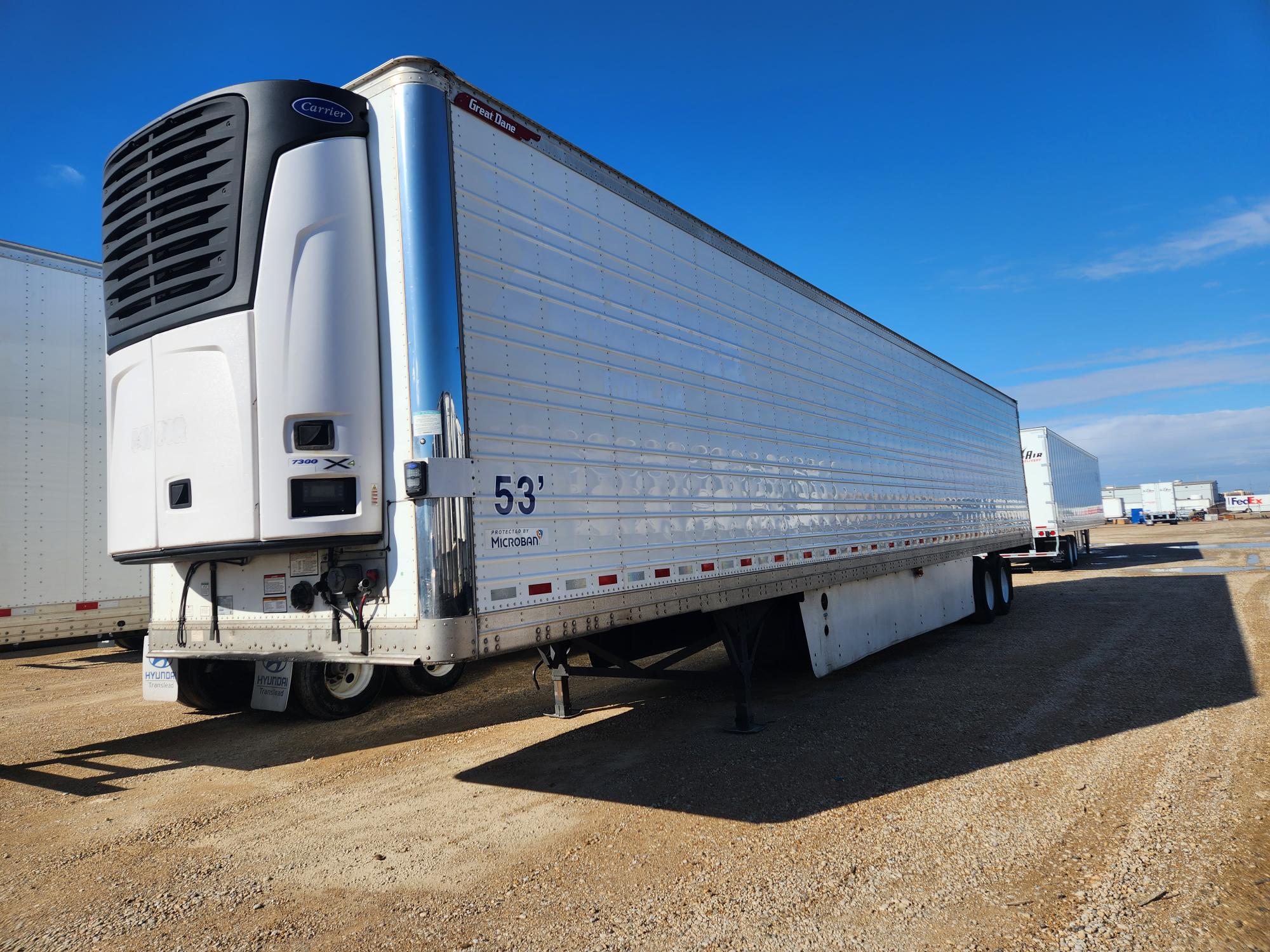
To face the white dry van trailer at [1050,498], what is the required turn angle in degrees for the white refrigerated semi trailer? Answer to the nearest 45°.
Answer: approximately 180°

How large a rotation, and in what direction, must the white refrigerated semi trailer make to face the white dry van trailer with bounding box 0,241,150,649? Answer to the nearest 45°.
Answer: approximately 90° to its right

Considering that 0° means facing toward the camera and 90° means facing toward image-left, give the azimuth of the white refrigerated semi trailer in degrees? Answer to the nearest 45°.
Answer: approximately 45°
